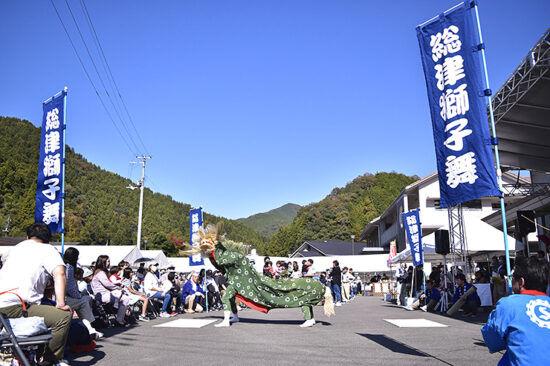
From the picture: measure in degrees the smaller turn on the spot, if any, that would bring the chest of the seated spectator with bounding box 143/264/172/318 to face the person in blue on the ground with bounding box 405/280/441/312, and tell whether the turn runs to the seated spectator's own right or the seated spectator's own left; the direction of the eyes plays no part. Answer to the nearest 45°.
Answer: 0° — they already face them

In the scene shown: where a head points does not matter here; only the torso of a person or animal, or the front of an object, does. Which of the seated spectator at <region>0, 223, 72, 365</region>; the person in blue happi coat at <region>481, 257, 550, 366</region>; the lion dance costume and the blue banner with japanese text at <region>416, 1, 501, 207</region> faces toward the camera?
the blue banner with japanese text

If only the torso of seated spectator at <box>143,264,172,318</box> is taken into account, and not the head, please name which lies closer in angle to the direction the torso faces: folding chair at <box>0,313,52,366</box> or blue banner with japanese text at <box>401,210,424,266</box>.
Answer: the blue banner with japanese text

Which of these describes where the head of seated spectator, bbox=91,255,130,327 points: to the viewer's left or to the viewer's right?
to the viewer's right

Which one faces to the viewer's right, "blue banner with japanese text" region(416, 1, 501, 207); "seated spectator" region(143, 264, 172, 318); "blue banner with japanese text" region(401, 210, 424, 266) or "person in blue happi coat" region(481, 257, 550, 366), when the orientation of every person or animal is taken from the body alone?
the seated spectator

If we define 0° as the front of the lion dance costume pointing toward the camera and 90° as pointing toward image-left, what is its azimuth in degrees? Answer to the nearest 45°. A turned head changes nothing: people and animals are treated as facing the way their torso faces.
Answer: approximately 90°

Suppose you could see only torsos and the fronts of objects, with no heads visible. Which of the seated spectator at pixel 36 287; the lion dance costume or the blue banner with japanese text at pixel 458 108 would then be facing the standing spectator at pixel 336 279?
the seated spectator

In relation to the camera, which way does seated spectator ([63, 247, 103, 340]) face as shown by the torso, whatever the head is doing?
to the viewer's right

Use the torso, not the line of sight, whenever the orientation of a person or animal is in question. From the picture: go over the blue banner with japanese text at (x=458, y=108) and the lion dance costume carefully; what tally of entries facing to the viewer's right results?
0

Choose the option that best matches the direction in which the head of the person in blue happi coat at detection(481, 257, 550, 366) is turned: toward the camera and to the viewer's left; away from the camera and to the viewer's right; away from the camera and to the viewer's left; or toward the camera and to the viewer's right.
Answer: away from the camera and to the viewer's left

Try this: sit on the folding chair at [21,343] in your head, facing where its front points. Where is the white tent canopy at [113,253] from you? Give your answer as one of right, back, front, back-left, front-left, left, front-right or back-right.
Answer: left
